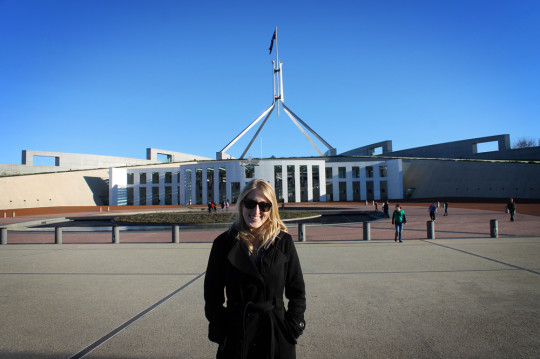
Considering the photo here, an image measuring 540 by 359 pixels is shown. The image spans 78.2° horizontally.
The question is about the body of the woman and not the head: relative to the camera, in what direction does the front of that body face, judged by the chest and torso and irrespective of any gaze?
toward the camera

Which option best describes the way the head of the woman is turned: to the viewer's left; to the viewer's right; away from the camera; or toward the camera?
toward the camera

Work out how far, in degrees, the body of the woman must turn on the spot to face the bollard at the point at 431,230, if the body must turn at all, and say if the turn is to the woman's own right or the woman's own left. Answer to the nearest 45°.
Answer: approximately 135° to the woman's own left
